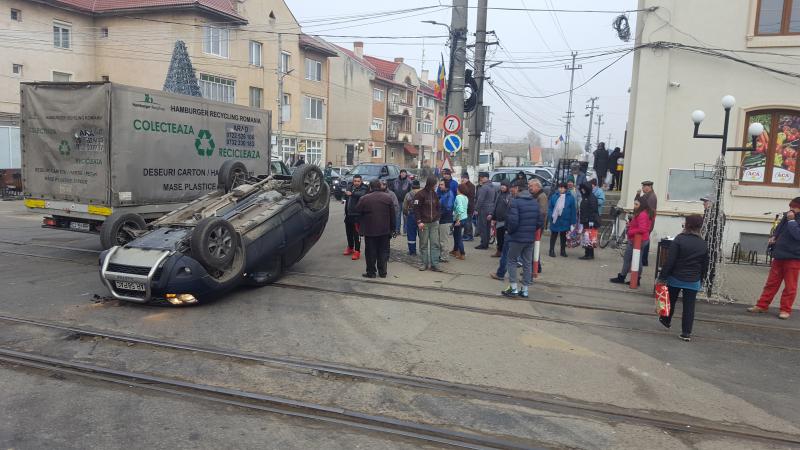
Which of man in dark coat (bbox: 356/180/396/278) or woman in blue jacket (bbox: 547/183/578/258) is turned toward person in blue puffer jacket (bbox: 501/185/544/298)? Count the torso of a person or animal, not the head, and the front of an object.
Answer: the woman in blue jacket

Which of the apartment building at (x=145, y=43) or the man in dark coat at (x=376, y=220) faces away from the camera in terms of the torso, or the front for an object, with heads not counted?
the man in dark coat

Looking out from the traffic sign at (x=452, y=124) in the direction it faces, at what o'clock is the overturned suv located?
The overturned suv is roughly at 1 o'clock from the traffic sign.

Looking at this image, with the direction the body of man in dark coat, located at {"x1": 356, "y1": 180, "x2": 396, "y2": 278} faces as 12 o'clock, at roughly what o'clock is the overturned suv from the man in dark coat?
The overturned suv is roughly at 8 o'clock from the man in dark coat.

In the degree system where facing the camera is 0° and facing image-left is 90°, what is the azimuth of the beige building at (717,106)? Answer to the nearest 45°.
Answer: approximately 0°

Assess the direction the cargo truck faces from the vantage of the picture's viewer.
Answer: facing away from the viewer and to the right of the viewer

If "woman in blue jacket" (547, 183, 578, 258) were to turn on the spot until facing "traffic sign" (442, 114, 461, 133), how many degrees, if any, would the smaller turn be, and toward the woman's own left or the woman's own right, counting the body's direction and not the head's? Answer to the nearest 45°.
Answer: approximately 90° to the woman's own right

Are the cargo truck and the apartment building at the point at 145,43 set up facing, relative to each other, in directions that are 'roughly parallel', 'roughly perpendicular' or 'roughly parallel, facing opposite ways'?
roughly perpendicular

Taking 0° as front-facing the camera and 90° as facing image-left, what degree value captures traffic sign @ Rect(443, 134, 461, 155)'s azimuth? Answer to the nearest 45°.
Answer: approximately 0°

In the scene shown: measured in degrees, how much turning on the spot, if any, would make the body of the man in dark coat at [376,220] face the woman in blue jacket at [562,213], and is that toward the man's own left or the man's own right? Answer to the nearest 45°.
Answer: approximately 45° to the man's own right
